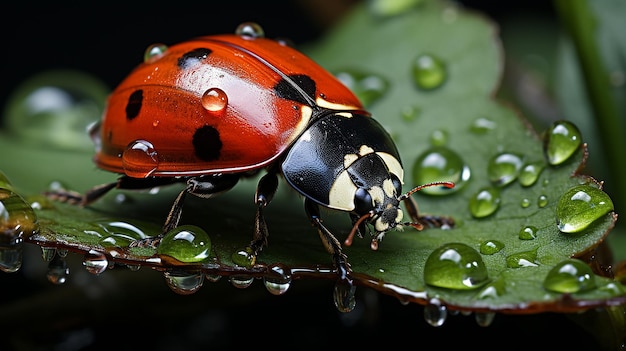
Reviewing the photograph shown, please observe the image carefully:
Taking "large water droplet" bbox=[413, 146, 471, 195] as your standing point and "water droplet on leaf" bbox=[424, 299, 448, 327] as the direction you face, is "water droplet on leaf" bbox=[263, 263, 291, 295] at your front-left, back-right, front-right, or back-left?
front-right

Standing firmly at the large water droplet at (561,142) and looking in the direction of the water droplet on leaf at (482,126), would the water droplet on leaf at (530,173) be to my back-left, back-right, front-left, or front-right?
front-left

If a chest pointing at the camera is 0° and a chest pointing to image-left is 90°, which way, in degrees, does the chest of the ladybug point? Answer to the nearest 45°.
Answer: approximately 315°

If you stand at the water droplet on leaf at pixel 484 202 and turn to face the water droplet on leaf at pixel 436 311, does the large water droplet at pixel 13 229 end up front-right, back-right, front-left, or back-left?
front-right

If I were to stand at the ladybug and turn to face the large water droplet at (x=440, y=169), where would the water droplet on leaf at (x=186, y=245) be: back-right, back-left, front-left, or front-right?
back-right
